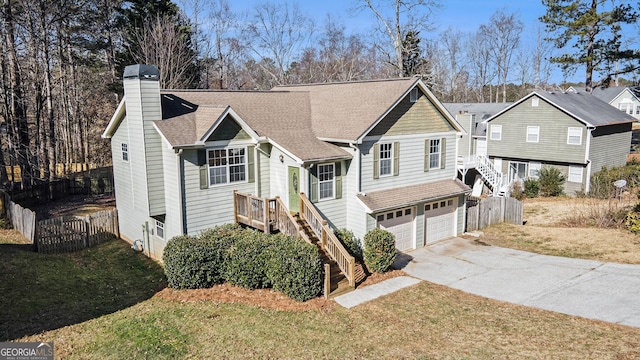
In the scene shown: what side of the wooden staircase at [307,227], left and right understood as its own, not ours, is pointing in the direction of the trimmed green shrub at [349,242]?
left

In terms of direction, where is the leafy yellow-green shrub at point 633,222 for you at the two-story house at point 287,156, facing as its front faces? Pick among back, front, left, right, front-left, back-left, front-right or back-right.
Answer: front-left

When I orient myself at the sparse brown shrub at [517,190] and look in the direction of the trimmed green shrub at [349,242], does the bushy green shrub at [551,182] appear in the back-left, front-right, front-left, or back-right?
back-left

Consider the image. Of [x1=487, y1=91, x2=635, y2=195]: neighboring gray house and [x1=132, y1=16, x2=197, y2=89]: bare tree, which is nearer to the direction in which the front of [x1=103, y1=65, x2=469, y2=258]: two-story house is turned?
the neighboring gray house

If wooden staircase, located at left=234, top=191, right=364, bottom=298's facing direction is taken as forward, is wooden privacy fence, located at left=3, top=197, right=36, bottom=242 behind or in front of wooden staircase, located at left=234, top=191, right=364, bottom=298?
behind

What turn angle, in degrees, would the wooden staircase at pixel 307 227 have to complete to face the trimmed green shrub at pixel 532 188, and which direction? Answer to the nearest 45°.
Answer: approximately 90° to its left

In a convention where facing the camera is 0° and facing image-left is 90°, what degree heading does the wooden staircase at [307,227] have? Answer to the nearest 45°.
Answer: approximately 315°

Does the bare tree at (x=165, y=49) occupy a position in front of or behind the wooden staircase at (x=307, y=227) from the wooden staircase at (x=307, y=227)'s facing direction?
behind

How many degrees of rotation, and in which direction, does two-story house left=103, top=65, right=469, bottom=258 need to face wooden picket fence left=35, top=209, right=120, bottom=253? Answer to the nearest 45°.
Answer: approximately 135° to its right

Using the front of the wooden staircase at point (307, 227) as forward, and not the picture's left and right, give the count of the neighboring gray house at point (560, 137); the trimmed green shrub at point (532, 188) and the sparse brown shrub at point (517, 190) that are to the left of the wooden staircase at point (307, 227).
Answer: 3

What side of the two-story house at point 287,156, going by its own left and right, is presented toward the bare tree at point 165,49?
back

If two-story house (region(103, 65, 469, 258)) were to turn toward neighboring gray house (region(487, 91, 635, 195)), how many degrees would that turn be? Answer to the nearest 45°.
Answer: approximately 90° to its left

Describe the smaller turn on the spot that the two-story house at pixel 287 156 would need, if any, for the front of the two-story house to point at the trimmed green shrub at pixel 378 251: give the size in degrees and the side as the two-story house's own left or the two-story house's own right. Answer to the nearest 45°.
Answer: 0° — it already faces it
